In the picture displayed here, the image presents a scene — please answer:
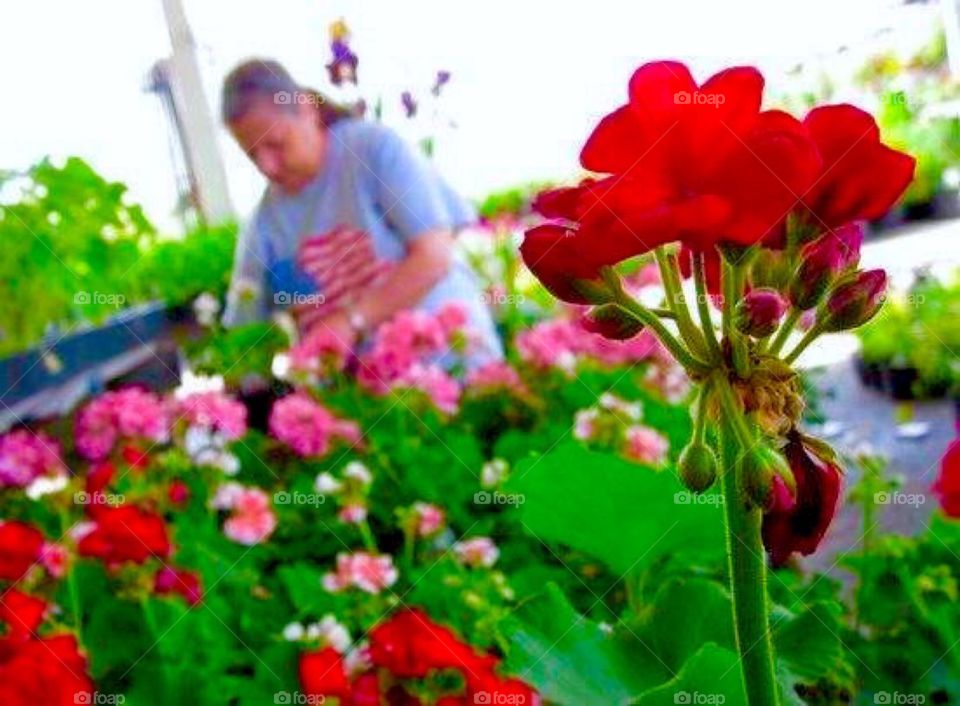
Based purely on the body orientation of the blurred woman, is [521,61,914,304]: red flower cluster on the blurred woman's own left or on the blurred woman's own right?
on the blurred woman's own left

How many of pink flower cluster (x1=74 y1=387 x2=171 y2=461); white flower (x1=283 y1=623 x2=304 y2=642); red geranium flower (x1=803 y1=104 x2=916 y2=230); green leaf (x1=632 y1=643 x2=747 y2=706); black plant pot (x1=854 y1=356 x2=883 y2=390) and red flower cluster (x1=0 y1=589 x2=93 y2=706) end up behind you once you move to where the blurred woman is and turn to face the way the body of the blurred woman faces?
1

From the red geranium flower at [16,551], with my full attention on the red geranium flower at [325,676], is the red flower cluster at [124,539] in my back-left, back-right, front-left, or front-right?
front-left

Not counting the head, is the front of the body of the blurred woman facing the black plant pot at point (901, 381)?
no

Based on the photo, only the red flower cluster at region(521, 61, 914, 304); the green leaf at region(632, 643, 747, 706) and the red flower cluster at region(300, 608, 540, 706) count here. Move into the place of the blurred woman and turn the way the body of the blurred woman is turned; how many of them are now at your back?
0

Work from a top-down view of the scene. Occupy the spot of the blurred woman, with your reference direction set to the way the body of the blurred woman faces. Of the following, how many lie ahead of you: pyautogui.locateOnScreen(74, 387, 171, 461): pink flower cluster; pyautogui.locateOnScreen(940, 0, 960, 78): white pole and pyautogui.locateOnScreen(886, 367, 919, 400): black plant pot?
1

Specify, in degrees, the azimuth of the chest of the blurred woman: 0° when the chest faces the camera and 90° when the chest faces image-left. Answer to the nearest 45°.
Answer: approximately 45°

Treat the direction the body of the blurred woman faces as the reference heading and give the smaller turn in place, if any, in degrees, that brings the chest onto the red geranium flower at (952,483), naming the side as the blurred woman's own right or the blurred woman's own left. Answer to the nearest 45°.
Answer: approximately 45° to the blurred woman's own left

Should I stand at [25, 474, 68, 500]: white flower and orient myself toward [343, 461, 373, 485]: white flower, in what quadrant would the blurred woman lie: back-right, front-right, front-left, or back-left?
front-left

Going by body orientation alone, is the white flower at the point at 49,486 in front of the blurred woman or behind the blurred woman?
in front

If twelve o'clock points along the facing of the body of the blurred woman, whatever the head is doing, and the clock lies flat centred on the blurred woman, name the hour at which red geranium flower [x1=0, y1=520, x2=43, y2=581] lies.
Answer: The red geranium flower is roughly at 11 o'clock from the blurred woman.

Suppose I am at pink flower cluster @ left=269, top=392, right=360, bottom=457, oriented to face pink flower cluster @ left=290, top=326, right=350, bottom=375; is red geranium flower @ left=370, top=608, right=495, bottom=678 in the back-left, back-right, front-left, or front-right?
back-right

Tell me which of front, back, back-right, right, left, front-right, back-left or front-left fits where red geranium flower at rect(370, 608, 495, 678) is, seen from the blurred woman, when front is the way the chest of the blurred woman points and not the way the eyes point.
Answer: front-left

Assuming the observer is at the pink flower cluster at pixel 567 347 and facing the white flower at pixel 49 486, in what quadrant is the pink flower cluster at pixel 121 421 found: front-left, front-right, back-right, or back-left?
front-right

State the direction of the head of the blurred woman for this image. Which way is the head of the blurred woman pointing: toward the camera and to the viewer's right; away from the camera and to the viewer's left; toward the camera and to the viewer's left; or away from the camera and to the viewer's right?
toward the camera and to the viewer's left

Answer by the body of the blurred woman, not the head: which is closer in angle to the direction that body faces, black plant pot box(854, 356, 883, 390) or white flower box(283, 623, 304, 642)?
the white flower
